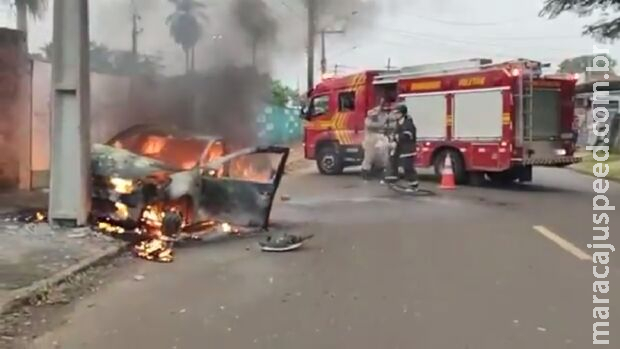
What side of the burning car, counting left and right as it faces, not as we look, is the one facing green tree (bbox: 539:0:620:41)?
back

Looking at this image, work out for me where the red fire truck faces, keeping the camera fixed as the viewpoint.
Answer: facing away from the viewer and to the left of the viewer

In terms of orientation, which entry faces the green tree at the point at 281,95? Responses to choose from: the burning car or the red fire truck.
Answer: the red fire truck

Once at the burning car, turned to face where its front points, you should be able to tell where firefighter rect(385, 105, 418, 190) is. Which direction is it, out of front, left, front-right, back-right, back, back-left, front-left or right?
back

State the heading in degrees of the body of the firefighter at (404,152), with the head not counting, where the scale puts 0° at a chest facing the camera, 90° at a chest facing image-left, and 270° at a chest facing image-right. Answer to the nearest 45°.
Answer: approximately 90°
